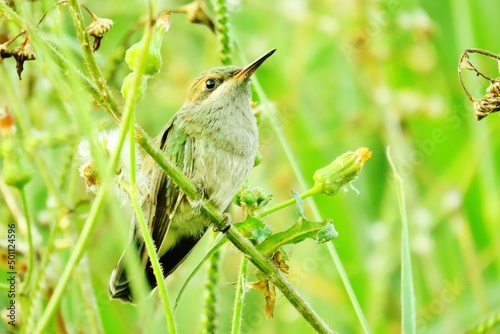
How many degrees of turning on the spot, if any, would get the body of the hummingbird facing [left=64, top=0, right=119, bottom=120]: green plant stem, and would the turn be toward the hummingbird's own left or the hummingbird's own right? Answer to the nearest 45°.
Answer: approximately 135° to the hummingbird's own right

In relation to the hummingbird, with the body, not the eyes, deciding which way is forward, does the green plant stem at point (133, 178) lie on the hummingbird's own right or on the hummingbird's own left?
on the hummingbird's own right

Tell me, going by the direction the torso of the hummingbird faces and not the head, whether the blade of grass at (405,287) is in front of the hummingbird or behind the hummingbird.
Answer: in front

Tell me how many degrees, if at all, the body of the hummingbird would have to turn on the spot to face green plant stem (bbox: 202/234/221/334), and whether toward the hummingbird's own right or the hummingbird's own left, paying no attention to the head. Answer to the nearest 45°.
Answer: approximately 135° to the hummingbird's own left

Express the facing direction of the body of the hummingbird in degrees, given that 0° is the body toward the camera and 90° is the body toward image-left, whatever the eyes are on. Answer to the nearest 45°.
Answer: approximately 315°
